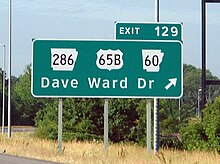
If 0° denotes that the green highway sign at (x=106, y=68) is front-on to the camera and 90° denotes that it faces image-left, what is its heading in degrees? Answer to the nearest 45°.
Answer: approximately 0°

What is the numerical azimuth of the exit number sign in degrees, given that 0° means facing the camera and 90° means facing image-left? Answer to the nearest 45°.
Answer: approximately 0°

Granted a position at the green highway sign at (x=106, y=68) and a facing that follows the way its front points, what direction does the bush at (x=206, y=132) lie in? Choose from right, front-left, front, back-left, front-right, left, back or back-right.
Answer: back-left
